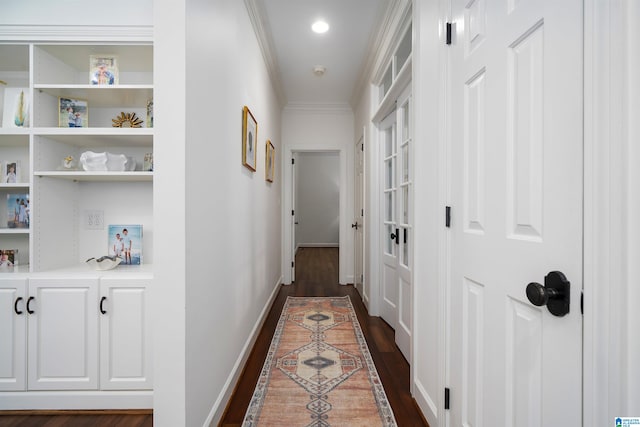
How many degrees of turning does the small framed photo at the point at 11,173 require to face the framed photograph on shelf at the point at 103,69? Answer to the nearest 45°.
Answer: approximately 45° to its left

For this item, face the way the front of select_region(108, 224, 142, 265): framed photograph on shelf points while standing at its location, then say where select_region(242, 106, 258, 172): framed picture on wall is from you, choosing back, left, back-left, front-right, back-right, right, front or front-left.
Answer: left

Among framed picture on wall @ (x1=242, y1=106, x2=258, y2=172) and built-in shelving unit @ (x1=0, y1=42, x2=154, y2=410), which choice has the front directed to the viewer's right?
the framed picture on wall

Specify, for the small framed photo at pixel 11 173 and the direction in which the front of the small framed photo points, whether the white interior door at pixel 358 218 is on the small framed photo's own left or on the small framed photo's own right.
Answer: on the small framed photo's own left

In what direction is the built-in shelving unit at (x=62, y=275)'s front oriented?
toward the camera

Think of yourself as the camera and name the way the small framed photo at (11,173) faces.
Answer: facing the viewer

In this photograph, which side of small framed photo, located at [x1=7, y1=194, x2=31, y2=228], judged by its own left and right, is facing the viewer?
front

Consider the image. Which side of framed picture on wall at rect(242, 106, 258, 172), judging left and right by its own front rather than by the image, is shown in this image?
right
